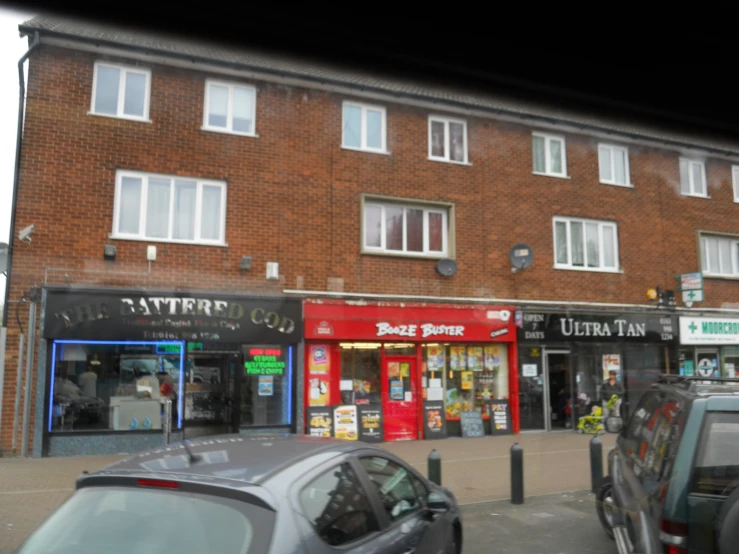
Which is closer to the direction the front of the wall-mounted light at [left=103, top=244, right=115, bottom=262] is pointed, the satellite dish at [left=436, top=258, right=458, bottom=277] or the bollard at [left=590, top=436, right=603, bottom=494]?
the bollard

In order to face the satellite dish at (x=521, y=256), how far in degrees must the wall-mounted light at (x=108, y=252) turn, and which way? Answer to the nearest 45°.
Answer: approximately 90° to its left

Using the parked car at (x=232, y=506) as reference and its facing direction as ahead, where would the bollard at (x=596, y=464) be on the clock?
The bollard is roughly at 12 o'clock from the parked car.

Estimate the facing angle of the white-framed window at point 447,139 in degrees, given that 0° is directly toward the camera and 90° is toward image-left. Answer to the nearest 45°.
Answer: approximately 315°

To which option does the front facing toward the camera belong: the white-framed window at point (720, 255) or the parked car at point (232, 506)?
the white-framed window

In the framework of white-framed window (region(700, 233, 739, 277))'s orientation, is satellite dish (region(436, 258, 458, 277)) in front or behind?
in front

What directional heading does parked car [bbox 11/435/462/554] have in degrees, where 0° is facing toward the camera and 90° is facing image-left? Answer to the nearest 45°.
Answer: approximately 225°

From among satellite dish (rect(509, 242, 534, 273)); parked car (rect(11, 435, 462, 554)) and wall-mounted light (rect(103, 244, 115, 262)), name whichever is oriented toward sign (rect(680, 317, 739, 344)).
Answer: the parked car

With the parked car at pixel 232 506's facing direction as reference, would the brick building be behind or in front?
in front

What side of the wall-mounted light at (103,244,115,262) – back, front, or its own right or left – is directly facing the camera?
front

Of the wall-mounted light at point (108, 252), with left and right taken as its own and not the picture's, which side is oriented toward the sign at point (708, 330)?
left

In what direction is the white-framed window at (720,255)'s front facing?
toward the camera

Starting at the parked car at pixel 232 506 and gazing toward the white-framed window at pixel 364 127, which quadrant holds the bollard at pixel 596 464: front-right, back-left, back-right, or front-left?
front-right

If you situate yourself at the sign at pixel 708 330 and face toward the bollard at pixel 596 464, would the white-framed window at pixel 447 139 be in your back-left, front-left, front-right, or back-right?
front-right

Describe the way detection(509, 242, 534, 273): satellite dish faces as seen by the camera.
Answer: facing the viewer and to the left of the viewer

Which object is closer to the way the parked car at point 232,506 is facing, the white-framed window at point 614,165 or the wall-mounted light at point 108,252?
the white-framed window

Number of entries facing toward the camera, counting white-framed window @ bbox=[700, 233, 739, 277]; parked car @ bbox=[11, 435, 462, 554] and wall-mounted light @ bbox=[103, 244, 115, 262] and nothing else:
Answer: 2

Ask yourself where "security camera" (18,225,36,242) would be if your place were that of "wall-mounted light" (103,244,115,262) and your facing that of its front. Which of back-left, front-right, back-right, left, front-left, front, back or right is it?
right

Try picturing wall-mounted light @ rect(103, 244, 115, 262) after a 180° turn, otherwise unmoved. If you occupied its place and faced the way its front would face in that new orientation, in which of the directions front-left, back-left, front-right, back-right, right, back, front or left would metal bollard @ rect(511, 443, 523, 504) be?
back-right

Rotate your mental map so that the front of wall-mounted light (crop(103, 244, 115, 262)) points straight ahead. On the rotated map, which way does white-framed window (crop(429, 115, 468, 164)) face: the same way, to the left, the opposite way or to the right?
the same way
